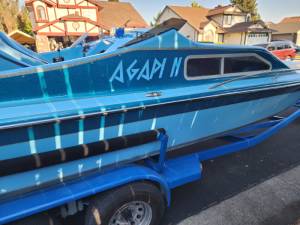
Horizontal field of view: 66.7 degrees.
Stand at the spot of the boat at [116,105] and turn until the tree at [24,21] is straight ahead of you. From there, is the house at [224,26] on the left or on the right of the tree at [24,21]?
right

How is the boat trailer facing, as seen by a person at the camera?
facing away from the viewer and to the right of the viewer

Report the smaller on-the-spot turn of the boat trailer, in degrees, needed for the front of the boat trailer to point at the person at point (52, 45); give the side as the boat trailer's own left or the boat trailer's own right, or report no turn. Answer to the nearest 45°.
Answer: approximately 45° to the boat trailer's own left

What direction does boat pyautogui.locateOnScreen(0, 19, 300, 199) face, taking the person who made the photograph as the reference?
facing away from the viewer and to the right of the viewer

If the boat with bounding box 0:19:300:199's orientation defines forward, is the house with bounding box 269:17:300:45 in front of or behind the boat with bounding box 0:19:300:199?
in front

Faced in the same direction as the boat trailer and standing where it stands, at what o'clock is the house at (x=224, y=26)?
The house is roughly at 11 o'clock from the boat trailer.

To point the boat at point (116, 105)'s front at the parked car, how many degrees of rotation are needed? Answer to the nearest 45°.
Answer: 0° — it already faces it

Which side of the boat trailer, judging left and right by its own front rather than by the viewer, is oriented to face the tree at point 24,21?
left
